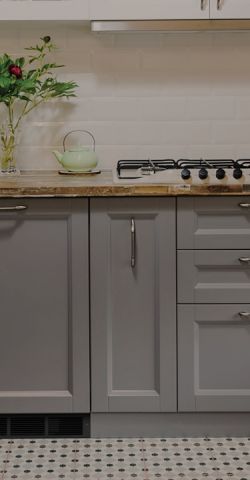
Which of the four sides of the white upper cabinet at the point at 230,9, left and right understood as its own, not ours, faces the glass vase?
right

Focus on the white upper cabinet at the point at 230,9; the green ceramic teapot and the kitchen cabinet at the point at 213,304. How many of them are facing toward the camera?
2

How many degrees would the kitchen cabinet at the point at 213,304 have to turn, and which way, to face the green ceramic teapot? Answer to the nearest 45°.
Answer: approximately 135° to its right

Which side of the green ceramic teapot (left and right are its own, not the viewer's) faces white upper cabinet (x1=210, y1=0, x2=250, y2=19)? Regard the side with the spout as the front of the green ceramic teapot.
back

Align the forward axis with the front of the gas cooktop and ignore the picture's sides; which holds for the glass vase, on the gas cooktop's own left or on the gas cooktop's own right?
on the gas cooktop's own right

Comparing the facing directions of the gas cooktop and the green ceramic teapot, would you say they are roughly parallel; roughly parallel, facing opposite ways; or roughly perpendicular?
roughly perpendicular

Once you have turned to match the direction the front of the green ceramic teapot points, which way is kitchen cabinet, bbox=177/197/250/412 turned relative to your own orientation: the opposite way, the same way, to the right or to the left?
to the left

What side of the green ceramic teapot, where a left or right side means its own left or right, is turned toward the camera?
left

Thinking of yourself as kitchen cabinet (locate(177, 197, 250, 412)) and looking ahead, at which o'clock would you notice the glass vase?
The glass vase is roughly at 4 o'clock from the kitchen cabinet.

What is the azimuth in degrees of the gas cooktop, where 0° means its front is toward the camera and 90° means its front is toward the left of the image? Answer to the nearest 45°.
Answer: approximately 0°
